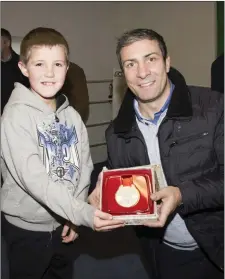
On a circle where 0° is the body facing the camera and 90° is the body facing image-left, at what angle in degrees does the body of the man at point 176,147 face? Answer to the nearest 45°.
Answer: approximately 45°

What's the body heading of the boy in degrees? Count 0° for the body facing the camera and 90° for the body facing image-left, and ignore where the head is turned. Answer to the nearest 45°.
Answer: approximately 315°

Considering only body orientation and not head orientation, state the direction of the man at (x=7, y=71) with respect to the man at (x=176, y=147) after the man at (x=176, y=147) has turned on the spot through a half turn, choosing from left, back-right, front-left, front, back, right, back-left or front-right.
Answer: left

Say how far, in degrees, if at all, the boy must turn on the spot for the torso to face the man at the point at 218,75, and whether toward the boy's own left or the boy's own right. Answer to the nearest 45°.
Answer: approximately 90° to the boy's own left

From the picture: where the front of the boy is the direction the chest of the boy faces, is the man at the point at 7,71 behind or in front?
behind
